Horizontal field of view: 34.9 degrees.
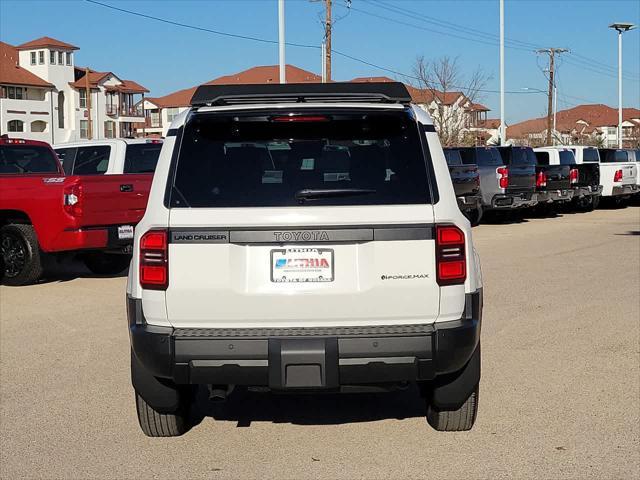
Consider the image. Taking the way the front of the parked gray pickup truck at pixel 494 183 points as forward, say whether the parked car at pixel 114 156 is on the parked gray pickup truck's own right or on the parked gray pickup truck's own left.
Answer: on the parked gray pickup truck's own left

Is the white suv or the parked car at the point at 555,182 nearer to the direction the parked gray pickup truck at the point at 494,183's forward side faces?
the parked car

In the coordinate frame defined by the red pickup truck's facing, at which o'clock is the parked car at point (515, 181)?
The parked car is roughly at 3 o'clock from the red pickup truck.

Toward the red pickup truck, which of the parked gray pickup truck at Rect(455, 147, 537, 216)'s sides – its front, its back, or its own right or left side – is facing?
left

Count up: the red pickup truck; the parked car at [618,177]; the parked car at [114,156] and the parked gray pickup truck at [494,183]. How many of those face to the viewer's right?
0

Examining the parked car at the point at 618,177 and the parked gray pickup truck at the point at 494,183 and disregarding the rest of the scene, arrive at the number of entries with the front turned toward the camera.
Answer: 0

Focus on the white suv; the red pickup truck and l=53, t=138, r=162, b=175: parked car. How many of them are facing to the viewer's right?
0

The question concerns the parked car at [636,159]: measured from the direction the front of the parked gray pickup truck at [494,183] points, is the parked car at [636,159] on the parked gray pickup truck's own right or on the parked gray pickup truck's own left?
on the parked gray pickup truck's own right

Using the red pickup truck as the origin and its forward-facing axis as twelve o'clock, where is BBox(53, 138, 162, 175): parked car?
The parked car is roughly at 2 o'clock from the red pickup truck.

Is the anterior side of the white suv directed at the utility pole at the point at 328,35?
yes

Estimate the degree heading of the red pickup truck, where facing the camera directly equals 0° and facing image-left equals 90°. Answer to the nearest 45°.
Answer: approximately 135°

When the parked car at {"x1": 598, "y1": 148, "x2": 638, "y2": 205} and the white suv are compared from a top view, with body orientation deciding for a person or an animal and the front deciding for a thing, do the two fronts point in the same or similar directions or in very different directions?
same or similar directions

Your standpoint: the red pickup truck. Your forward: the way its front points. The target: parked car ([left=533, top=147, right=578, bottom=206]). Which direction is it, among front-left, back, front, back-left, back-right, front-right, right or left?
right

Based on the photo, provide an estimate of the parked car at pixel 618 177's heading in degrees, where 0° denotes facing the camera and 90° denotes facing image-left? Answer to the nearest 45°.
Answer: approximately 135°

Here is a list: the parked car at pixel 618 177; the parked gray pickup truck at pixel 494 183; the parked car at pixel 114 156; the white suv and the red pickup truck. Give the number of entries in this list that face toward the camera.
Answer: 0

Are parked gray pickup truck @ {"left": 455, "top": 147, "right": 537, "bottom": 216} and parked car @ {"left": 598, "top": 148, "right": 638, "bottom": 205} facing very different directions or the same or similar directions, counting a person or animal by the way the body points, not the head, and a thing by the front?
same or similar directions

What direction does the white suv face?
away from the camera

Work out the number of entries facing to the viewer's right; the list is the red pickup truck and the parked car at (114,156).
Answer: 0
